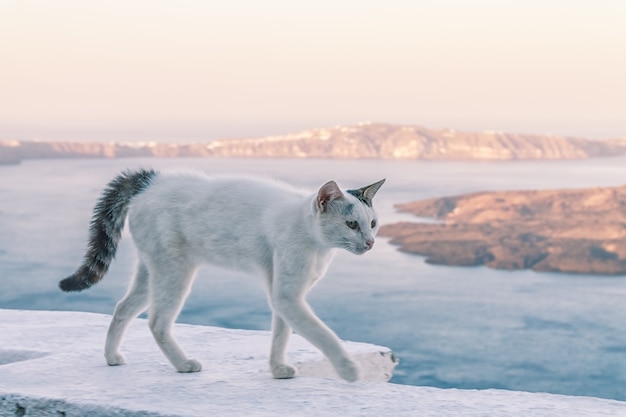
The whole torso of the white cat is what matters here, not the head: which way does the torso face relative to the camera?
to the viewer's right
